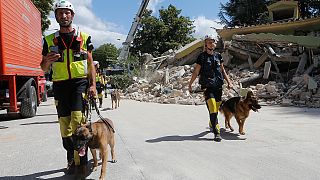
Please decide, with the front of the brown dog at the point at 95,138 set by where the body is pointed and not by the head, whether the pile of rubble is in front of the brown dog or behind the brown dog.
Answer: behind

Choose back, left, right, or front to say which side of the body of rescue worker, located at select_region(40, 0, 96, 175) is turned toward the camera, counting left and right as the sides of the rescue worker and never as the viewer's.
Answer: front

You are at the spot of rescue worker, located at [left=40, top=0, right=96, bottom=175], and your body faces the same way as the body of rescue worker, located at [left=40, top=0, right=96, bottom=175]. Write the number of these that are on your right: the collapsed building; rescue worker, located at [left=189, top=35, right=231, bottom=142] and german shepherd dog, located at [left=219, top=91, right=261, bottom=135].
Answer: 0

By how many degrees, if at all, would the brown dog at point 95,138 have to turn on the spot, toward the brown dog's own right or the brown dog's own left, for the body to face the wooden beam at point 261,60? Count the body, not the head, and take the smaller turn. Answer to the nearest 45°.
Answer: approximately 180°

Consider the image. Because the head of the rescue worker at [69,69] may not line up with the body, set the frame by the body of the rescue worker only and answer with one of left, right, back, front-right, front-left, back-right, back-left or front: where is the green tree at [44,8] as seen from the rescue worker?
back

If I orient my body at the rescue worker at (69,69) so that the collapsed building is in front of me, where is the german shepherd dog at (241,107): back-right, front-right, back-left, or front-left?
front-right

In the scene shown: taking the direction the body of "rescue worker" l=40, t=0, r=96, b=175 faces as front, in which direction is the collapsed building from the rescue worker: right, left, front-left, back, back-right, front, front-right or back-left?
back-left

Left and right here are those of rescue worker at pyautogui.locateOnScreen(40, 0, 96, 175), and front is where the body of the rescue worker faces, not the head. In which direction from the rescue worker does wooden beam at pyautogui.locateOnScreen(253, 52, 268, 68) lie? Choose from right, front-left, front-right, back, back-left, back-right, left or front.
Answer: back-left

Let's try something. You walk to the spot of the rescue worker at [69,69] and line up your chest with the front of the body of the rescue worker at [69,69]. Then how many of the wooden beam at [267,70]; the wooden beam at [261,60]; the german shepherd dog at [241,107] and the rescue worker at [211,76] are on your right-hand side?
0

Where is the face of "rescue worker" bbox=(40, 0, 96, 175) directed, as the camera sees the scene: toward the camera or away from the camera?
toward the camera

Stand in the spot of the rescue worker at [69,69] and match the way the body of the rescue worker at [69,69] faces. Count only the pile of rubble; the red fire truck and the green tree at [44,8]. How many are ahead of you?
0

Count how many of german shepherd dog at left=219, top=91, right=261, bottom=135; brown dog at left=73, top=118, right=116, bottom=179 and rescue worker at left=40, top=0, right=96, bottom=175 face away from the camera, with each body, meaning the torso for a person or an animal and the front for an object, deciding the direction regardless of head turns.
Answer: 0

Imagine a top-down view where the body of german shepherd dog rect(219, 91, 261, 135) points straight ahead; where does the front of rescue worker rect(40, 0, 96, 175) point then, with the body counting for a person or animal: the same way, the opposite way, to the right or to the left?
the same way

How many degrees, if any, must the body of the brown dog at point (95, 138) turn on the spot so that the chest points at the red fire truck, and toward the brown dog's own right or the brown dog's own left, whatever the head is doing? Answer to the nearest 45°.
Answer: approximately 135° to the brown dog's own right

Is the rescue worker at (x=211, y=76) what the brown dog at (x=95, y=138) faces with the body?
no
